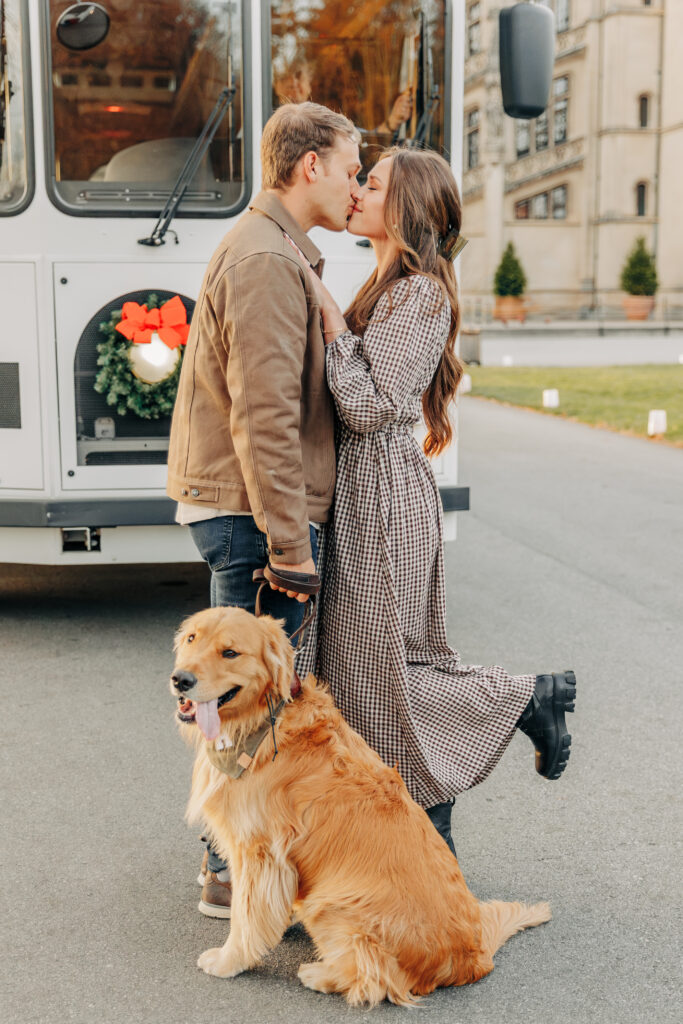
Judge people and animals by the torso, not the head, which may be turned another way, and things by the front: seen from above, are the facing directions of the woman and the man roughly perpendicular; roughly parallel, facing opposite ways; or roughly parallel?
roughly parallel, facing opposite ways

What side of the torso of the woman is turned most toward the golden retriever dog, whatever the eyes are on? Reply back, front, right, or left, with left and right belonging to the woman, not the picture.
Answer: left

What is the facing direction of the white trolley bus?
toward the camera

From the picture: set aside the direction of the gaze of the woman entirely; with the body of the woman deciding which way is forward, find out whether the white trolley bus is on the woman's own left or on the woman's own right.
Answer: on the woman's own right

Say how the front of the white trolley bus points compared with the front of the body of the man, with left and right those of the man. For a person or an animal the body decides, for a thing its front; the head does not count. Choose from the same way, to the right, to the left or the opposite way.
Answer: to the right

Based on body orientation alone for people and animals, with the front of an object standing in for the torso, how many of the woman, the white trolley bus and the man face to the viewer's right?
1

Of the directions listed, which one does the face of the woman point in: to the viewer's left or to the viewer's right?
to the viewer's left

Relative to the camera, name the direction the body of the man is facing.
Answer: to the viewer's right

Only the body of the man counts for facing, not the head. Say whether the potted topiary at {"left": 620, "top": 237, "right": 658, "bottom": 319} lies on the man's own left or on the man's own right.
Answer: on the man's own left

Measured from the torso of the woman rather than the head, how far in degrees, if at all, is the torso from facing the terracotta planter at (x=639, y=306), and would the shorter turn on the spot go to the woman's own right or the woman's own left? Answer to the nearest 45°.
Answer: approximately 90° to the woman's own right

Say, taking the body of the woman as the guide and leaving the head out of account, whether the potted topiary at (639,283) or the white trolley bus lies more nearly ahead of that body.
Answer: the white trolley bus

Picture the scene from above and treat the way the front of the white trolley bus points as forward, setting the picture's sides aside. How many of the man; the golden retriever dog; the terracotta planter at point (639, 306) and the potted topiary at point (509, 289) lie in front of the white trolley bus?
2

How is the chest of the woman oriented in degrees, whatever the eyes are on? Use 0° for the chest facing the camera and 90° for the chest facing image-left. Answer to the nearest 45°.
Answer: approximately 90°

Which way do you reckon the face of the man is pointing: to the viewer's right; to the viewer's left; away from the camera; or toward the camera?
to the viewer's right

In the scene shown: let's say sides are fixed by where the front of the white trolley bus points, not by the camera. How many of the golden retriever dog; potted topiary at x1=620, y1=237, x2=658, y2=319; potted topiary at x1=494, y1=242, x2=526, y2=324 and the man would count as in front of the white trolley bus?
2

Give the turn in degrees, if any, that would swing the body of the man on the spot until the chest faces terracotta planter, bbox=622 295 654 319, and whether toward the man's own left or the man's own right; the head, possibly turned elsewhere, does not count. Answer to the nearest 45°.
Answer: approximately 90° to the man's own left
